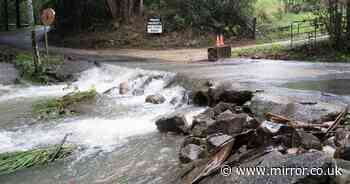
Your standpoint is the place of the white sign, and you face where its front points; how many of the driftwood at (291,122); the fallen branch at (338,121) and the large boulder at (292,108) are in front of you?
3

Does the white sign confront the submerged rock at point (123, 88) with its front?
yes

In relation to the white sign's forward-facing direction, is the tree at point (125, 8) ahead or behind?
behind

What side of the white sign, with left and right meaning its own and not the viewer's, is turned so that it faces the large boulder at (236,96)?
front

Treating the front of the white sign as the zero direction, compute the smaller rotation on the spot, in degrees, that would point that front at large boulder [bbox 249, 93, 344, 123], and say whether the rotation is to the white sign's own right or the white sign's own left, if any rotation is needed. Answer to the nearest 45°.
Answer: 0° — it already faces it

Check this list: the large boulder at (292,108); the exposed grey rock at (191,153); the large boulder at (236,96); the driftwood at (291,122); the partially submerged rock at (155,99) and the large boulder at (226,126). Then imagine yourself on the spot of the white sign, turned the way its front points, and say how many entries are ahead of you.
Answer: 6

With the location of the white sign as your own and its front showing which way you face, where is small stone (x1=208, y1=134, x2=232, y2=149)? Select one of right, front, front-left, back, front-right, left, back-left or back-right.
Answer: front

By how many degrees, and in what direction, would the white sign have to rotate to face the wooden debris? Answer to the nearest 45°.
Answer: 0° — it already faces it

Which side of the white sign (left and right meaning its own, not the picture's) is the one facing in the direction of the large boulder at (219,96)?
front

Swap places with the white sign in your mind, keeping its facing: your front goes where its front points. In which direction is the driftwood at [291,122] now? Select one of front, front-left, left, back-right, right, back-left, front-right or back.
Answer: front

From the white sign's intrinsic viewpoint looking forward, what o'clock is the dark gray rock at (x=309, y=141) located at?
The dark gray rock is roughly at 12 o'clock from the white sign.

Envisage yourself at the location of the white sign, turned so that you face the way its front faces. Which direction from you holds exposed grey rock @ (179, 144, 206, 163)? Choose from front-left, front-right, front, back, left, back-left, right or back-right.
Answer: front

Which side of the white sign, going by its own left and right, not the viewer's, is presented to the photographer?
front
